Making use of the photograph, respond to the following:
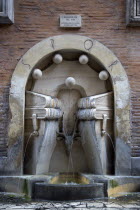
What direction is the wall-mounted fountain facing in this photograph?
toward the camera
